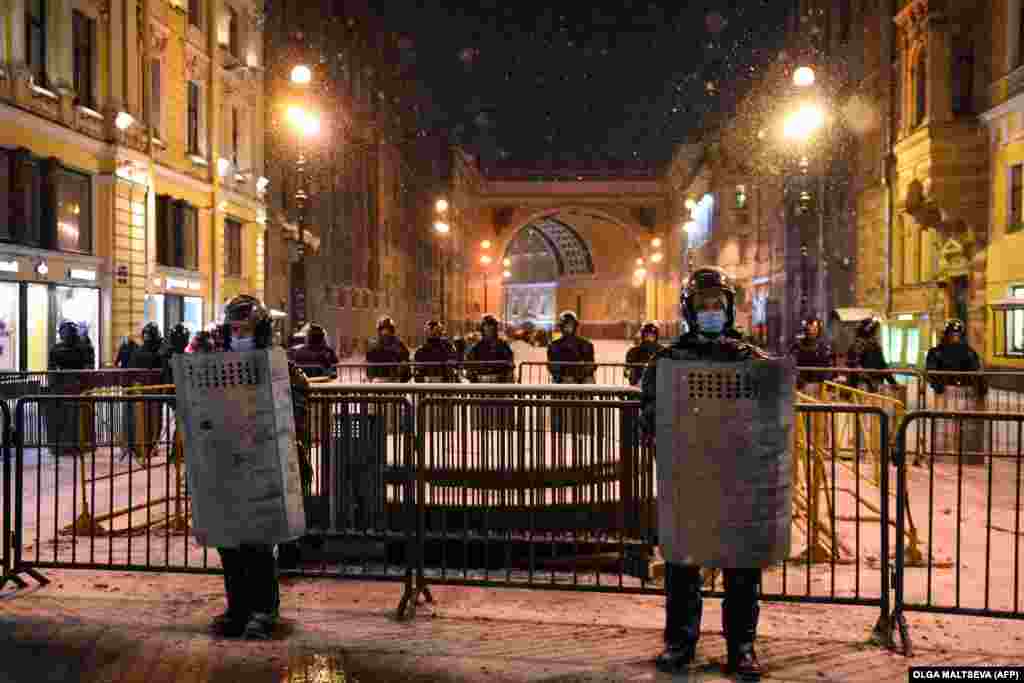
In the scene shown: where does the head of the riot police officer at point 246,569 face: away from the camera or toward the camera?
toward the camera

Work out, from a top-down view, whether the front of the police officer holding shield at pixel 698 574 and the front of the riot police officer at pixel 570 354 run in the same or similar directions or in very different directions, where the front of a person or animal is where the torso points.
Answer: same or similar directions

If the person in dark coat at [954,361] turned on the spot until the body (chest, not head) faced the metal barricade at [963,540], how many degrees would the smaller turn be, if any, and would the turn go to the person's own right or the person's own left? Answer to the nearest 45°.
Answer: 0° — they already face it

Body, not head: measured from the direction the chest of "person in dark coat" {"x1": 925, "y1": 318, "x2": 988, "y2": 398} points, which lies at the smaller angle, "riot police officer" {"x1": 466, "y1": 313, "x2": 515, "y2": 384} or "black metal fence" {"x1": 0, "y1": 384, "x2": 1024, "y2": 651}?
the black metal fence

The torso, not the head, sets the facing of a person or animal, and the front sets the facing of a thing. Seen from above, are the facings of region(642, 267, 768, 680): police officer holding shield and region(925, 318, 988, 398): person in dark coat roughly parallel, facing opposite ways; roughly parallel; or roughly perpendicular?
roughly parallel

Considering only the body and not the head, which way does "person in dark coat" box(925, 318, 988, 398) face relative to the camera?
toward the camera

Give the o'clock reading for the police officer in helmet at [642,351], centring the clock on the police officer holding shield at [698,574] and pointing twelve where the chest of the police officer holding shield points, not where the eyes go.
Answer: The police officer in helmet is roughly at 6 o'clock from the police officer holding shield.

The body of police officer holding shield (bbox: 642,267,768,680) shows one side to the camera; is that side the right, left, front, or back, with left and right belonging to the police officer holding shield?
front

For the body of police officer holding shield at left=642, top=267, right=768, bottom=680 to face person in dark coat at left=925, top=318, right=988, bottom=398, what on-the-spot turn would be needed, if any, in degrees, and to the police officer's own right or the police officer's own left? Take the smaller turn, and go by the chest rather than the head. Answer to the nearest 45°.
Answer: approximately 180°

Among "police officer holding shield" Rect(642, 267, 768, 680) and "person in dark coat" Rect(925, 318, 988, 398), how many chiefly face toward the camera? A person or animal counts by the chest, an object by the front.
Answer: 2

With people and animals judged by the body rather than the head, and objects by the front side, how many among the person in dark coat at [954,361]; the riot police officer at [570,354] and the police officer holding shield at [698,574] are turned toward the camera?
3

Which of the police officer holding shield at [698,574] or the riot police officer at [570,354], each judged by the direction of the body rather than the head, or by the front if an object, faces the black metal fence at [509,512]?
the riot police officer

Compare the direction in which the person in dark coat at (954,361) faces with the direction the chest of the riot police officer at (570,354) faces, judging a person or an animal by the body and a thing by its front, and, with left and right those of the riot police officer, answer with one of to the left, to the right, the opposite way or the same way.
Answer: the same way

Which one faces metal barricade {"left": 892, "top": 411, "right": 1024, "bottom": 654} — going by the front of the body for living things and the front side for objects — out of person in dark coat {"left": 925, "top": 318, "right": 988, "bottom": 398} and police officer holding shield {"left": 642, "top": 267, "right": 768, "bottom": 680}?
the person in dark coat

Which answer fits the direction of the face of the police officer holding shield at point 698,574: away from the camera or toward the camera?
toward the camera
